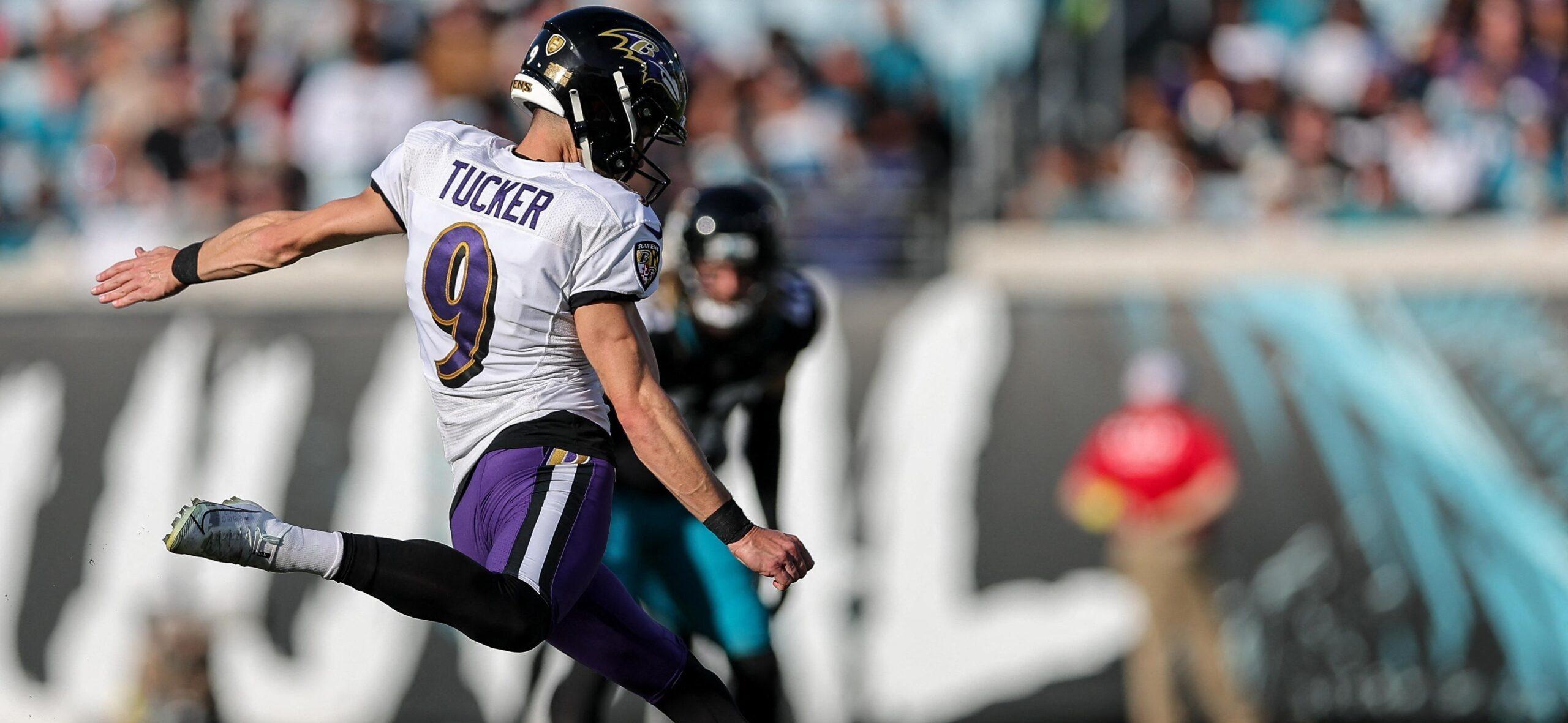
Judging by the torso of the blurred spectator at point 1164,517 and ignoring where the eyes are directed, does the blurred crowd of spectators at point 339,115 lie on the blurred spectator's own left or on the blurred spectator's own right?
on the blurred spectator's own right

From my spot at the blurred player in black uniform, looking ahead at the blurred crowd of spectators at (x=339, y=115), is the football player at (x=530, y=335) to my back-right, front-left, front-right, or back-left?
back-left

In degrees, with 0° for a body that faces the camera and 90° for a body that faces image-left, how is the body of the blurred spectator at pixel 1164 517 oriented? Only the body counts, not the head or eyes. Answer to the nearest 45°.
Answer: approximately 0°

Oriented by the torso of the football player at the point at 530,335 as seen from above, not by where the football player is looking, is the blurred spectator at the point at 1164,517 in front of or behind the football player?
in front

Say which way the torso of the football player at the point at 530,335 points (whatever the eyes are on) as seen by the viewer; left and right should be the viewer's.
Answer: facing away from the viewer and to the right of the viewer

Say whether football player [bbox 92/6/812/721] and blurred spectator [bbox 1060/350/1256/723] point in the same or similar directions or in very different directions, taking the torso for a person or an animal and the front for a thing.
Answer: very different directions

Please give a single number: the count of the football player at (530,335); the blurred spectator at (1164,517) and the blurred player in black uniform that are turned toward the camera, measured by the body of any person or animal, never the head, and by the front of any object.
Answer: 2

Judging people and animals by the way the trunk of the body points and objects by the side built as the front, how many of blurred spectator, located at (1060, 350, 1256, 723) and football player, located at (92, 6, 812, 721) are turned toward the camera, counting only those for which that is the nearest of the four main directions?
1

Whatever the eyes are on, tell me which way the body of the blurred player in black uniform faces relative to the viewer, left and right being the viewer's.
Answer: facing the viewer

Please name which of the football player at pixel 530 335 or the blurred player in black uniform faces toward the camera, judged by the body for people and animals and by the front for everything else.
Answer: the blurred player in black uniform

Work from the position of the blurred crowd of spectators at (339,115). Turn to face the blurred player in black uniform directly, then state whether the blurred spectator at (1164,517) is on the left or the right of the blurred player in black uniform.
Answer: left

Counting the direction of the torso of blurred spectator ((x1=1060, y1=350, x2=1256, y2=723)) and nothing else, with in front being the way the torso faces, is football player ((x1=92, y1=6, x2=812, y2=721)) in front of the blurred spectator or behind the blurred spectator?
in front

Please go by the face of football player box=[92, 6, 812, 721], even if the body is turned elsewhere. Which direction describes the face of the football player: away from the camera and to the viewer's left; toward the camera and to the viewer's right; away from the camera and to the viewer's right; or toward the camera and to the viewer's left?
away from the camera and to the viewer's right

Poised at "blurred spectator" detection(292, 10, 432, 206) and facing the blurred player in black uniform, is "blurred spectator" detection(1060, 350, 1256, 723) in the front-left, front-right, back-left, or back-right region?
front-left

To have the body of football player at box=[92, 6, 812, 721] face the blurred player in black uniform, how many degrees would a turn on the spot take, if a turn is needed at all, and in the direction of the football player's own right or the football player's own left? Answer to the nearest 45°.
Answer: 0° — they already face them
